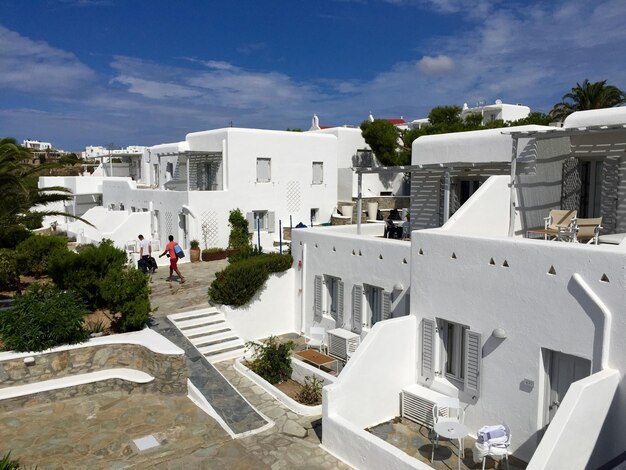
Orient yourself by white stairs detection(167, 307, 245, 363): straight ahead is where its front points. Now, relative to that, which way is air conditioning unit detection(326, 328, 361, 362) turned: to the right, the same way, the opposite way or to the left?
to the right

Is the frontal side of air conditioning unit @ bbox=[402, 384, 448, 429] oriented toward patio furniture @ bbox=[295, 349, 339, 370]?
no

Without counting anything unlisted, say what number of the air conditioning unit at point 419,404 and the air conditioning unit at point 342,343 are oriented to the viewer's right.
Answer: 0

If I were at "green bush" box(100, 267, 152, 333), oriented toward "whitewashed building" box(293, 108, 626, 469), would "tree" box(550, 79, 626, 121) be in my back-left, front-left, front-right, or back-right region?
front-left

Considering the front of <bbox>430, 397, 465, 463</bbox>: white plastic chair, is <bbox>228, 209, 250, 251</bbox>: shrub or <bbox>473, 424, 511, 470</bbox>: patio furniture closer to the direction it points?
the patio furniture

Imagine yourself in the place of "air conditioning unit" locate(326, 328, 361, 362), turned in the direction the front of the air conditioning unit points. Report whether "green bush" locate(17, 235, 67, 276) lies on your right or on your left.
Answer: on your right

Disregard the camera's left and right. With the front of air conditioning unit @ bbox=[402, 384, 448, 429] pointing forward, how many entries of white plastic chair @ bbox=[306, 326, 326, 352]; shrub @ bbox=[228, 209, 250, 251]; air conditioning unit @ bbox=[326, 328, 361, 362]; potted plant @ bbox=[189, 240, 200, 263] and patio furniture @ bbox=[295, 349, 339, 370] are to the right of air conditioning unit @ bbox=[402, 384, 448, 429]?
5

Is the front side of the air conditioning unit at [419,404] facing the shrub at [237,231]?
no

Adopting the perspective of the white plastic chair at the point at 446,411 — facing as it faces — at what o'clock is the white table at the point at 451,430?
The white table is roughly at 12 o'clock from the white plastic chair.

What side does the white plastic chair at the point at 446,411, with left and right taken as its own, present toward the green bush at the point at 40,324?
right

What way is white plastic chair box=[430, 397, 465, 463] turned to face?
toward the camera

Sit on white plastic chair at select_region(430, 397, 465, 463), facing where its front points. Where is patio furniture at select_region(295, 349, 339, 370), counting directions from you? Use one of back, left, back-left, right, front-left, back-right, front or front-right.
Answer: back-right

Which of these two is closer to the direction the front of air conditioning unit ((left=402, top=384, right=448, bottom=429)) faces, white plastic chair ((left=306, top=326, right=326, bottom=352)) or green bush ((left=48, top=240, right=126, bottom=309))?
the green bush

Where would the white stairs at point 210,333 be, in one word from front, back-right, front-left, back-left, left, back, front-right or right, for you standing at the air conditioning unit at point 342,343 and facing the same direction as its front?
front-right

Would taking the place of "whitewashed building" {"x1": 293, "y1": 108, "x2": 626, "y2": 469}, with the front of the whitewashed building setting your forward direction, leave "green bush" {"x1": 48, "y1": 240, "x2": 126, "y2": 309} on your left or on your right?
on your right

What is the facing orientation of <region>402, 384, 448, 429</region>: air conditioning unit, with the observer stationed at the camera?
facing the viewer and to the left of the viewer

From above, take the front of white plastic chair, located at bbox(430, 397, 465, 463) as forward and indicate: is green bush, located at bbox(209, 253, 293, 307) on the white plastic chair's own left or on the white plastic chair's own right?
on the white plastic chair's own right
